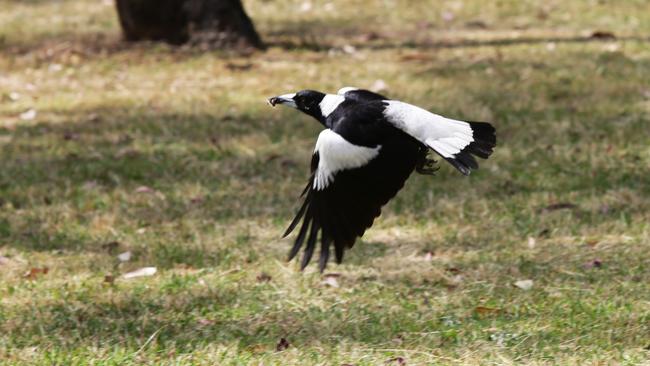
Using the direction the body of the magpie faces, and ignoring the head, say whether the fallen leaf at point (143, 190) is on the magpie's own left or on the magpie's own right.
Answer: on the magpie's own right

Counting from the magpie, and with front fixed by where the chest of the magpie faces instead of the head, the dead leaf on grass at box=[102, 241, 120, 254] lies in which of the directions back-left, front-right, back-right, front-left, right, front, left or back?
front-right

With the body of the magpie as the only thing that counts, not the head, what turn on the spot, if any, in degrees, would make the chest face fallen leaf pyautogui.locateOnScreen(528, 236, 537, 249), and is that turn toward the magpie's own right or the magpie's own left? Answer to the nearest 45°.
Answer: approximately 135° to the magpie's own right

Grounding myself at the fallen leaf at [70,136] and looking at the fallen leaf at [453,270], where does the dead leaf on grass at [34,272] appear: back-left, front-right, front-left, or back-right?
front-right

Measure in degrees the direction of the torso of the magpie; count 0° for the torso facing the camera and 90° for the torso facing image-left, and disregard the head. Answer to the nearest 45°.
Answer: approximately 90°

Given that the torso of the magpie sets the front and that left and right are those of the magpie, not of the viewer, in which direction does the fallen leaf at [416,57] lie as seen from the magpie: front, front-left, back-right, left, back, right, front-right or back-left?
right

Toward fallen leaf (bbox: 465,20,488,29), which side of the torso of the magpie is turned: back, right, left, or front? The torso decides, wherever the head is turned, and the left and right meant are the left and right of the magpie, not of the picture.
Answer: right

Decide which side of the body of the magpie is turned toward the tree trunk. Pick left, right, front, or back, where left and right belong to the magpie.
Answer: right

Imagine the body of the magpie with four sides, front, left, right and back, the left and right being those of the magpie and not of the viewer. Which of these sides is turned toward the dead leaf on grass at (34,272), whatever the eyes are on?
front
